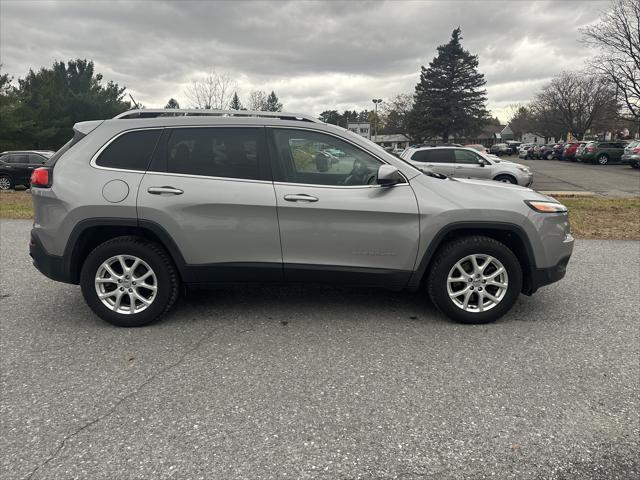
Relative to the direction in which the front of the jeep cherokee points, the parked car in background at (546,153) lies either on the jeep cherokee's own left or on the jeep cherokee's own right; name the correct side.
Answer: on the jeep cherokee's own left

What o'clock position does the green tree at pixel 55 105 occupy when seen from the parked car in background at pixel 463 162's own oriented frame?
The green tree is roughly at 7 o'clock from the parked car in background.

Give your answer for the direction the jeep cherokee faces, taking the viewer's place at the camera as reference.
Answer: facing to the right of the viewer

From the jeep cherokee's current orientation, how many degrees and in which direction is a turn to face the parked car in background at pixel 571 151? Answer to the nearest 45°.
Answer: approximately 45° to its left

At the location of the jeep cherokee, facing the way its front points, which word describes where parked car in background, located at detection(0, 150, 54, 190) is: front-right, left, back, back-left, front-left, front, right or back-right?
back-left

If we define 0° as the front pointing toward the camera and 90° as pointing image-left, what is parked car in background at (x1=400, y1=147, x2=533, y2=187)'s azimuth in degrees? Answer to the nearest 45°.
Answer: approximately 270°

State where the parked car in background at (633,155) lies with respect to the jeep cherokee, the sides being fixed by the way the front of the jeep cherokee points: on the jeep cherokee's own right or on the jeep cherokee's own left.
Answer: on the jeep cherokee's own left

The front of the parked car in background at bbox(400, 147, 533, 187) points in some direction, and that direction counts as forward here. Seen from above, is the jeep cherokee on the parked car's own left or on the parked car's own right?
on the parked car's own right

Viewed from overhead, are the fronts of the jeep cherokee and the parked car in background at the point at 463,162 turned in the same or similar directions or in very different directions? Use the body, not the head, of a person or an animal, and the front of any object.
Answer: same or similar directions
